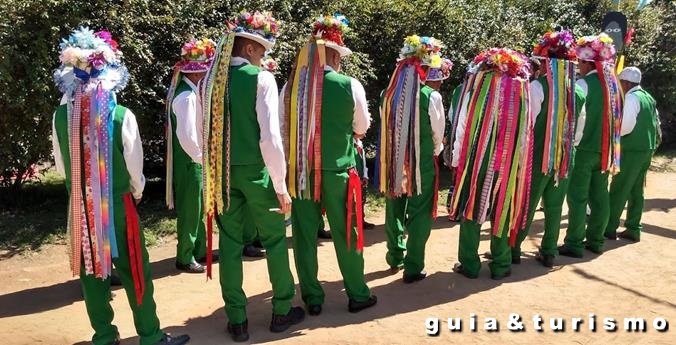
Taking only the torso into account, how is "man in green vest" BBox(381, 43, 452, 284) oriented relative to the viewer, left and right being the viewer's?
facing away from the viewer and to the right of the viewer

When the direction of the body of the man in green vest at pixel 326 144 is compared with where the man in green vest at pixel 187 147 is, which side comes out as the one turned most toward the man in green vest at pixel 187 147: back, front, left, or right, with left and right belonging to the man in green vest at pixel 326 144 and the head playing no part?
left

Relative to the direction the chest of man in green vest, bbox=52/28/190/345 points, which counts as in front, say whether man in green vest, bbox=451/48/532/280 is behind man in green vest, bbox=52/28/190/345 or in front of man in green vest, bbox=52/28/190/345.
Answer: in front

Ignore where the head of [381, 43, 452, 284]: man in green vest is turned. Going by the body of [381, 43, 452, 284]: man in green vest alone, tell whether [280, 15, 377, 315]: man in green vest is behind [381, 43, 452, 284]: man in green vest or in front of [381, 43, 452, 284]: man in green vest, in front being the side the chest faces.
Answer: behind

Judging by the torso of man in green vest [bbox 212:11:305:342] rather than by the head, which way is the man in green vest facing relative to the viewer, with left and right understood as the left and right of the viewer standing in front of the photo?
facing away from the viewer and to the right of the viewer

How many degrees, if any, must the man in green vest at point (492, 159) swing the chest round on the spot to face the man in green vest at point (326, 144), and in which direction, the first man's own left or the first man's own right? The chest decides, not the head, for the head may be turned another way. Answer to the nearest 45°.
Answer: approximately 135° to the first man's own left

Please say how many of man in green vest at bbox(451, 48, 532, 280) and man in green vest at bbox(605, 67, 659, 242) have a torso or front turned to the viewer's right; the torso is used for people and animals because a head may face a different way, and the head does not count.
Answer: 0

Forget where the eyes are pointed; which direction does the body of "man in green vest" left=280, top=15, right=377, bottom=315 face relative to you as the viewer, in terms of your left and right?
facing away from the viewer and to the right of the viewer

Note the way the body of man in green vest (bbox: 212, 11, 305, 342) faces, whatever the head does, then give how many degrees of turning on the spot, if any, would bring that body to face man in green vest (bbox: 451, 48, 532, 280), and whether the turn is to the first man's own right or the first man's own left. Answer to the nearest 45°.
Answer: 0° — they already face them

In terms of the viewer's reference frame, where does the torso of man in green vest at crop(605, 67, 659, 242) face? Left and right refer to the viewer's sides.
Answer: facing away from the viewer and to the left of the viewer

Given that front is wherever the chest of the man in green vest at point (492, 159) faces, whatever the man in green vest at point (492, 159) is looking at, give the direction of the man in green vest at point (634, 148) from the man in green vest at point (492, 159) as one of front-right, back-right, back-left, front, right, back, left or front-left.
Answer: front-right

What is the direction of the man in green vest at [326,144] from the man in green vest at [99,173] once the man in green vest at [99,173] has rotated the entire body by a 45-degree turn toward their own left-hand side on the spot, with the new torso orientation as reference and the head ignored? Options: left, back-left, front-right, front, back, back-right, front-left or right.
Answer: right

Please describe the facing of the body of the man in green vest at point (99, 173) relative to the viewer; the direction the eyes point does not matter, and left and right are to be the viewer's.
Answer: facing away from the viewer and to the right of the viewer

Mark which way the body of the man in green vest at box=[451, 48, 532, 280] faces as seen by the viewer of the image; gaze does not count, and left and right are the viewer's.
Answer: facing away from the viewer

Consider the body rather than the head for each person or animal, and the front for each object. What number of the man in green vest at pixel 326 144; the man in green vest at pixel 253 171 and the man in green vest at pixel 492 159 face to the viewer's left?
0
